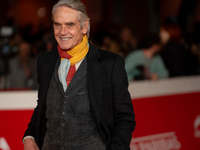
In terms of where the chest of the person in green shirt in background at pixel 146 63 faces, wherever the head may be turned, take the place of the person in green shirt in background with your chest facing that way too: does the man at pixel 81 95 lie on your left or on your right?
on your right

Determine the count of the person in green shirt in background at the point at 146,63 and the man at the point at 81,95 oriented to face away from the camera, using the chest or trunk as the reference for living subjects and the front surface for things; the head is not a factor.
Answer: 0

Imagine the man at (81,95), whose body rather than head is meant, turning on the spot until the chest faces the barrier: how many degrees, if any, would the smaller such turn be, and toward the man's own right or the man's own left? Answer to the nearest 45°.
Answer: approximately 180°

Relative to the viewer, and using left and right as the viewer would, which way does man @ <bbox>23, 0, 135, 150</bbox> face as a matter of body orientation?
facing the viewer and to the left of the viewer

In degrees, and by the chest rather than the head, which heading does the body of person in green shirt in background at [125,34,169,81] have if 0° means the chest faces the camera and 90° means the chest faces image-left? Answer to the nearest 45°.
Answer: approximately 315°
